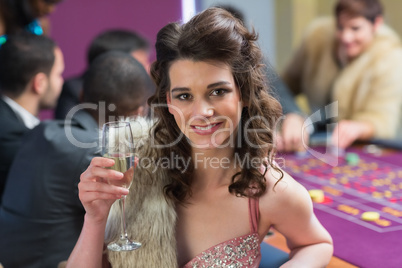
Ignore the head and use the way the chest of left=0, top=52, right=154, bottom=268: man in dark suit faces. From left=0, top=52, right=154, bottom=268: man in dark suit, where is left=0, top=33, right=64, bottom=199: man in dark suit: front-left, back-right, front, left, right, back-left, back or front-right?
front-left

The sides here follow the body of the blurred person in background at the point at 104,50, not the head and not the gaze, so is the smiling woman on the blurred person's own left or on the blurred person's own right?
on the blurred person's own right

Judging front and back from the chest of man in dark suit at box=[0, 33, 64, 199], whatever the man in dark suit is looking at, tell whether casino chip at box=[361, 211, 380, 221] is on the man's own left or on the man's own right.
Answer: on the man's own right

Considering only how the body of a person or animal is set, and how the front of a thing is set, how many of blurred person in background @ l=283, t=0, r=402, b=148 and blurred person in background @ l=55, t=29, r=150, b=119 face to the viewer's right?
1

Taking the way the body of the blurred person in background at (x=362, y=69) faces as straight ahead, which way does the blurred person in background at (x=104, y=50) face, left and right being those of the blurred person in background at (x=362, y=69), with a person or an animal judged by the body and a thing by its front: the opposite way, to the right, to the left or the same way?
the opposite way

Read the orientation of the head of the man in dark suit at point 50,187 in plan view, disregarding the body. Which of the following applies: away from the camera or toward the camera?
away from the camera

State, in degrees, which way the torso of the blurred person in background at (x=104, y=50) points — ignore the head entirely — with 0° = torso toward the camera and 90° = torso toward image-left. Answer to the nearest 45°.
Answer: approximately 270°
